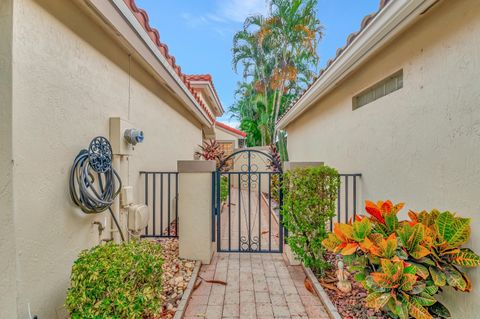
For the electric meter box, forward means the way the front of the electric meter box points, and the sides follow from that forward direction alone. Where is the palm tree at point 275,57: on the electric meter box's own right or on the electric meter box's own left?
on the electric meter box's own left

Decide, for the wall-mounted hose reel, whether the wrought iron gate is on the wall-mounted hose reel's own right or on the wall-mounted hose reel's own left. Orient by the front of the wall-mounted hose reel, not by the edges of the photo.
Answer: on the wall-mounted hose reel's own left

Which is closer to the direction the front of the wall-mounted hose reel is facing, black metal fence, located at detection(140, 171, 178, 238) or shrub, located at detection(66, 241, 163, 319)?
the shrub

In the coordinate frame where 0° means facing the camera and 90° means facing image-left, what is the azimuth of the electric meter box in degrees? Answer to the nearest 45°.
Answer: approximately 315°

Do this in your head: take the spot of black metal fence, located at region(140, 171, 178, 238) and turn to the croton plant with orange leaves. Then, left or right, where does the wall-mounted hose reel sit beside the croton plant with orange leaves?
right

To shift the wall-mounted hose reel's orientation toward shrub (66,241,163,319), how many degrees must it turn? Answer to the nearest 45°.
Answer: approximately 45° to its right

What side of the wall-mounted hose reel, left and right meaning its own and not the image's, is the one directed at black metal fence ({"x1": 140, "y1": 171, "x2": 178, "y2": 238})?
left

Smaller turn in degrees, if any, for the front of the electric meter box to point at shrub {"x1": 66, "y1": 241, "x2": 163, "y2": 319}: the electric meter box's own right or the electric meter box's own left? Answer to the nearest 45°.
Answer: approximately 45° to the electric meter box's own right

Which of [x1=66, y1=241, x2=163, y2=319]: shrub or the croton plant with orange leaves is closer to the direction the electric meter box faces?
the croton plant with orange leaves
